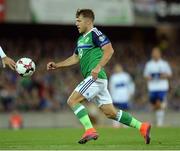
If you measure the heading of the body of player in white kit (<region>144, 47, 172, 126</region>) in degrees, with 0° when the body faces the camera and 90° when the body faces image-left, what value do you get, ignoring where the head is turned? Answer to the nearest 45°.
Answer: approximately 0°
